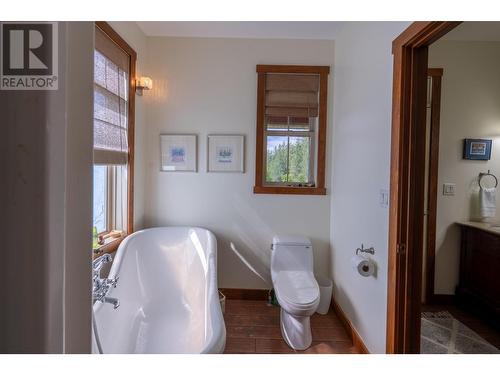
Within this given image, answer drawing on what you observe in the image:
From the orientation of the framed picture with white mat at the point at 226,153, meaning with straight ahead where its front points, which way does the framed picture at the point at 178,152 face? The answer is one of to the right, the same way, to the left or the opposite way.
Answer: the same way

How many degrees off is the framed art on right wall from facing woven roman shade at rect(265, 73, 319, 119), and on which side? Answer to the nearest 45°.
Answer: approximately 45° to its right

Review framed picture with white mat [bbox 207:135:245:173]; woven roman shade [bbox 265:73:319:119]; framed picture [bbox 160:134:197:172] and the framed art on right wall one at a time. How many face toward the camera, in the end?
4

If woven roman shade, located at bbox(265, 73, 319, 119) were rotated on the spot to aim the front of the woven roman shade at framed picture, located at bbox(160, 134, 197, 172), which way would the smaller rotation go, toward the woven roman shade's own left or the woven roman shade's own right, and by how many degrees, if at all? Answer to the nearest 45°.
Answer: approximately 90° to the woven roman shade's own right

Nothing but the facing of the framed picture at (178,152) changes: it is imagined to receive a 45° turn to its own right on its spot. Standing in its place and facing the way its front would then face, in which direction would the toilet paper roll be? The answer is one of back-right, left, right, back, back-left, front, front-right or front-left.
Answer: left

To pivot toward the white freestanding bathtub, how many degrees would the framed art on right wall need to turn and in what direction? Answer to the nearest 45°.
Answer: approximately 45° to its right

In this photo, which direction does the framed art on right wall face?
toward the camera

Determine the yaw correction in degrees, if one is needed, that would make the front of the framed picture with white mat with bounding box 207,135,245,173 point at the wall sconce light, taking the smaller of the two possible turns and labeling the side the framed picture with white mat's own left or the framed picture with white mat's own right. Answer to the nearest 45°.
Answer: approximately 90° to the framed picture with white mat's own right

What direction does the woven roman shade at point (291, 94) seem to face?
toward the camera

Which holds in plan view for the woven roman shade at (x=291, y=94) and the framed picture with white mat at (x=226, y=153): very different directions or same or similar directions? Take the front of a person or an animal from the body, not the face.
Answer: same or similar directions

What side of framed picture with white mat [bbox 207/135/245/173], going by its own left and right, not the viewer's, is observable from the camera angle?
front

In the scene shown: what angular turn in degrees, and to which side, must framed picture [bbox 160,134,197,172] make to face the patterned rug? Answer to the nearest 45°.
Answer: approximately 45° to its left
